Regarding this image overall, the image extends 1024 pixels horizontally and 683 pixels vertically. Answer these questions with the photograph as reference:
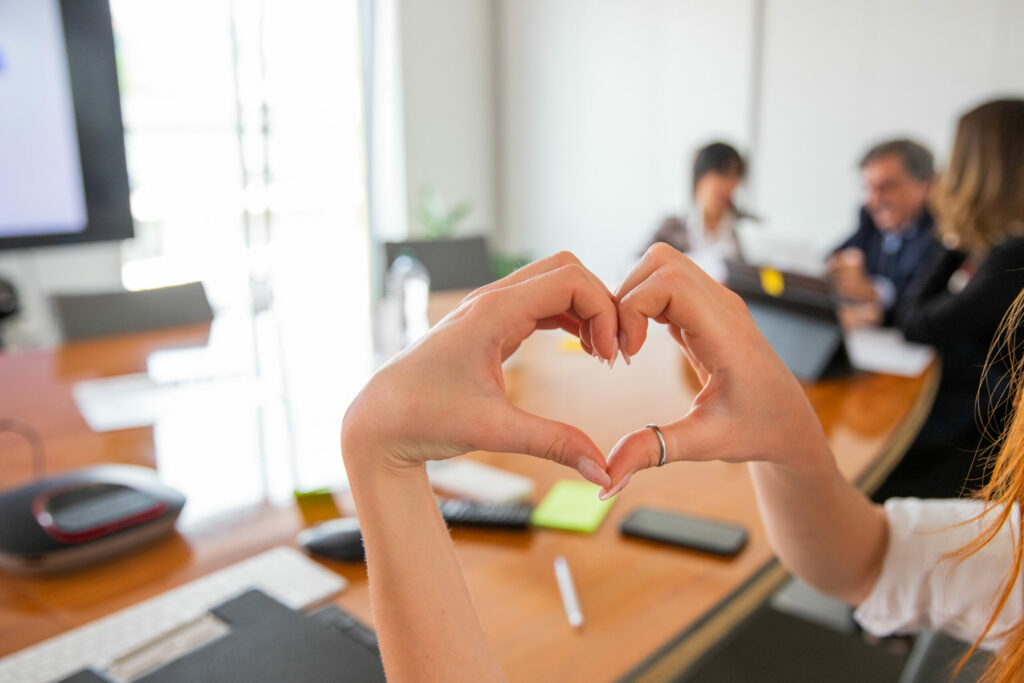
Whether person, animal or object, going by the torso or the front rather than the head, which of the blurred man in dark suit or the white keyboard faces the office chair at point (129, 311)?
the blurred man in dark suit

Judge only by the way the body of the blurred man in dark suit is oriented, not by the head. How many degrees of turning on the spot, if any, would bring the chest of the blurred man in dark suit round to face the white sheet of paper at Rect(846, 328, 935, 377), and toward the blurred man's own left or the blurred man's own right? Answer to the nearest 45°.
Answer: approximately 45° to the blurred man's own left

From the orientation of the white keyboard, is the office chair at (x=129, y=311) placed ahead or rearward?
rearward

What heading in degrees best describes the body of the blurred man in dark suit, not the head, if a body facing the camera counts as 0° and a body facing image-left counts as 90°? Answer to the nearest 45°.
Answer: approximately 45°

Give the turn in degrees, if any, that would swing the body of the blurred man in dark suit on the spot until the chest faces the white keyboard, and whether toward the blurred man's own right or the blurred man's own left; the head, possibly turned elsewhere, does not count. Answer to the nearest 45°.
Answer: approximately 45° to the blurred man's own left
